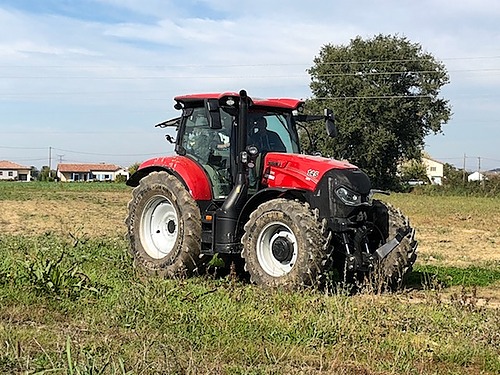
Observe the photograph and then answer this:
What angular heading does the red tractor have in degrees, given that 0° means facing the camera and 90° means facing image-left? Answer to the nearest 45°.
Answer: approximately 315°
